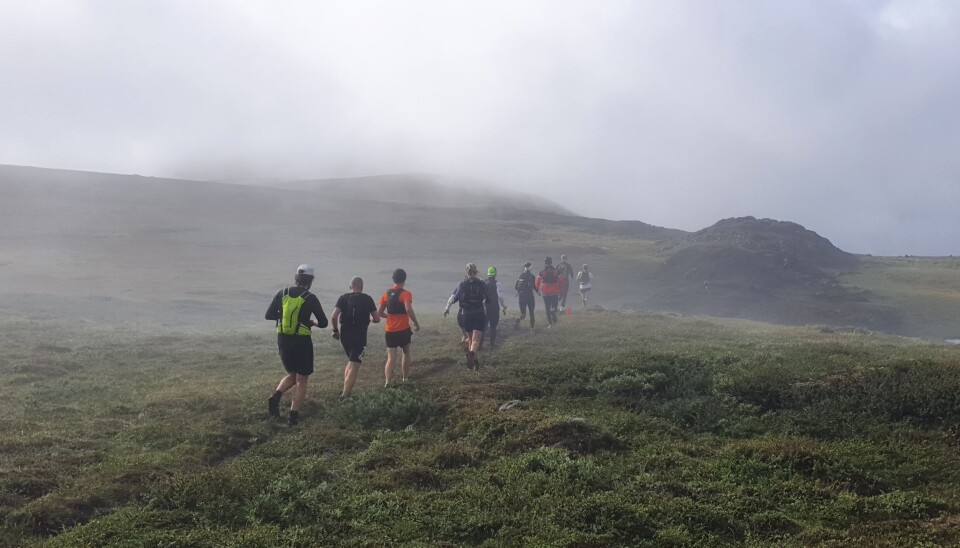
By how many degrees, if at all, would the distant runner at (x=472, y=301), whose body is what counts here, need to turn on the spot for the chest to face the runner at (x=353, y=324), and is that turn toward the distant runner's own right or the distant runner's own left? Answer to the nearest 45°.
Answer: approximately 135° to the distant runner's own left

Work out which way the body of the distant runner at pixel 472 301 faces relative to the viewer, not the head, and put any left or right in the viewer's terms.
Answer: facing away from the viewer

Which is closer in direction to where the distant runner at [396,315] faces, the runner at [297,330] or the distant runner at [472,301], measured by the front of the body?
the distant runner

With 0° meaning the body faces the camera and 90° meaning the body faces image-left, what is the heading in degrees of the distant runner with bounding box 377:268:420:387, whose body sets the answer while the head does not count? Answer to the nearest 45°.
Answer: approximately 180°

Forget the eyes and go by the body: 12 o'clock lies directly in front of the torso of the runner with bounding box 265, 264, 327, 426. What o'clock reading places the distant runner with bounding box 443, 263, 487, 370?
The distant runner is roughly at 12 o'clock from the runner.

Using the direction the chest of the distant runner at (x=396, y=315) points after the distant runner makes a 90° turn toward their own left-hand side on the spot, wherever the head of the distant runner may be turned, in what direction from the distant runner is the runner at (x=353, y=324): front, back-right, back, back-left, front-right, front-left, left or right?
front-left

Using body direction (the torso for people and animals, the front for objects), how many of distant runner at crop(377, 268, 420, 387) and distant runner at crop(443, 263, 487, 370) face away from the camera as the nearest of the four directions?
2

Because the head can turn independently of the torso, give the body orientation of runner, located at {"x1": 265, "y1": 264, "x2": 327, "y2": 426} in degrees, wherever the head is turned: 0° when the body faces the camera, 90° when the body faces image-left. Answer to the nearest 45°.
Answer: approximately 225°

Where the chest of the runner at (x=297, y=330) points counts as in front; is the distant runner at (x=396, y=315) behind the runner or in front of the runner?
in front

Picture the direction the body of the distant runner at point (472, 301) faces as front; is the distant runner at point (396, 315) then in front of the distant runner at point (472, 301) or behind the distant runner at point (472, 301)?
behind

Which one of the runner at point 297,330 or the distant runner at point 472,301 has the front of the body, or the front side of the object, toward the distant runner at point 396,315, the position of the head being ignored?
the runner

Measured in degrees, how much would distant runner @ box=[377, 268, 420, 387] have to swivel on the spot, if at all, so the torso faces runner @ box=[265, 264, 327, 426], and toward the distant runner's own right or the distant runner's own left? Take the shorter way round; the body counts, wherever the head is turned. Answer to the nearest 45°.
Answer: approximately 135° to the distant runner's own left

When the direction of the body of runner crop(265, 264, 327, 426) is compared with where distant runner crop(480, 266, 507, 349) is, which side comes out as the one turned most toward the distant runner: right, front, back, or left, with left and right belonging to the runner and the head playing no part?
front
